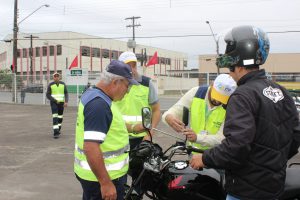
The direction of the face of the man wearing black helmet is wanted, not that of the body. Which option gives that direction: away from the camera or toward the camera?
away from the camera

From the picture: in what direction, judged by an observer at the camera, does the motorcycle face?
facing to the left of the viewer

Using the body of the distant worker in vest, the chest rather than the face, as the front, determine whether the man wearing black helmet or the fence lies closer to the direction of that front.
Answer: the man wearing black helmet

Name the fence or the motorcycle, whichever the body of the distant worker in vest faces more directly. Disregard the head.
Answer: the motorcycle

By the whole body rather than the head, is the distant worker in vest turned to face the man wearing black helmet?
yes

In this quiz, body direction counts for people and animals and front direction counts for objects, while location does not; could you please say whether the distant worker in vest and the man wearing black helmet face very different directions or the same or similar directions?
very different directions

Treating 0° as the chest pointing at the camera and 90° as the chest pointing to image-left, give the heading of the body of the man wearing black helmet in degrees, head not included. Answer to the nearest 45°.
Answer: approximately 135°

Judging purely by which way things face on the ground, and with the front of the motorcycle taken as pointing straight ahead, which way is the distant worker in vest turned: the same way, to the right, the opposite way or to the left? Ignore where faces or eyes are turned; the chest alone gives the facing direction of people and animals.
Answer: to the left

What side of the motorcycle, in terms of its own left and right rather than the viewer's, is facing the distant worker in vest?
right
